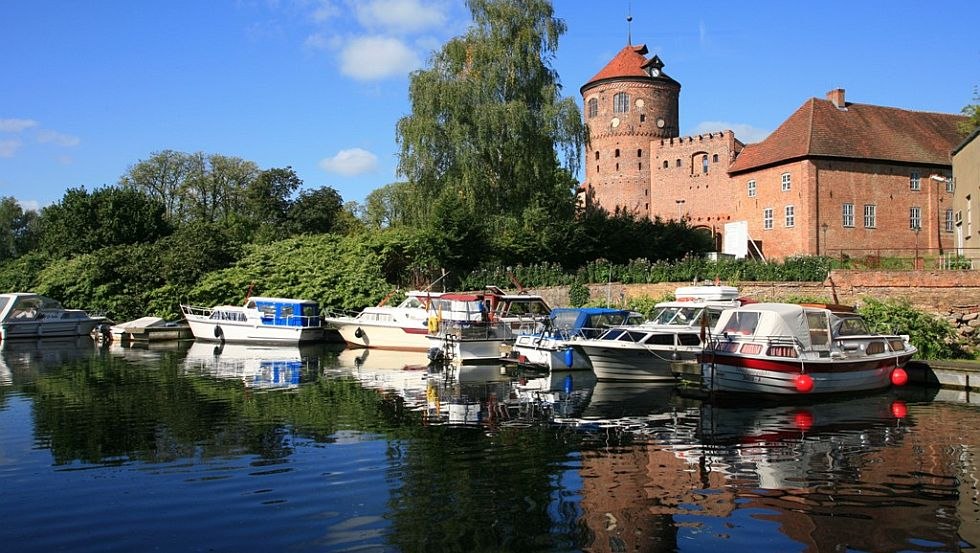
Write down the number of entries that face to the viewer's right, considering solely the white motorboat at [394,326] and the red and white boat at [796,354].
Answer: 1

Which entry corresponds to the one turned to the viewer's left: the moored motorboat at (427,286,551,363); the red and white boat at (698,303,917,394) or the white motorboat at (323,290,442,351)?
the white motorboat

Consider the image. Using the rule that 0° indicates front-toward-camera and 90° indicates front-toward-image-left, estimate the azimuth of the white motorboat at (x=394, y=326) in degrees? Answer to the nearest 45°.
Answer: approximately 90°

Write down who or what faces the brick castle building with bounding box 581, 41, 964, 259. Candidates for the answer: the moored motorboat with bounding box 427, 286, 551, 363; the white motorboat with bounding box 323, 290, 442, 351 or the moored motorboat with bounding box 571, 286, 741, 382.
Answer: the moored motorboat with bounding box 427, 286, 551, 363

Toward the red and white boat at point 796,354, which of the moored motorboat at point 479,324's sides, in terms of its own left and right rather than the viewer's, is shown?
right

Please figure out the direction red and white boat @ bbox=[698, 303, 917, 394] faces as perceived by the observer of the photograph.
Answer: facing to the right of the viewer
